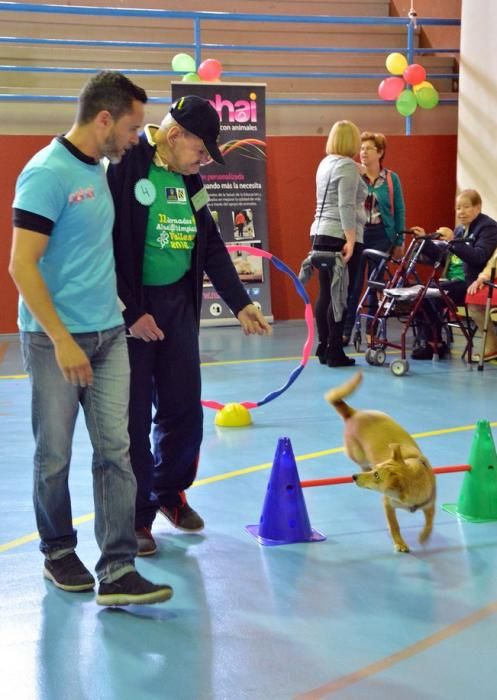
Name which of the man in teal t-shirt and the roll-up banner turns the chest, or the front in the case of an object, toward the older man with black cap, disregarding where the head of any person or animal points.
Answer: the roll-up banner

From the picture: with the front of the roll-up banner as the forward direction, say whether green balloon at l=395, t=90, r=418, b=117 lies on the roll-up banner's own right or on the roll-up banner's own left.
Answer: on the roll-up banner's own left

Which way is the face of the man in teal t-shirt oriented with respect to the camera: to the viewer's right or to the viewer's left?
to the viewer's right

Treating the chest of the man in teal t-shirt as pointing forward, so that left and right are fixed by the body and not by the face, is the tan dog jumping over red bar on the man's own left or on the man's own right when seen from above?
on the man's own left

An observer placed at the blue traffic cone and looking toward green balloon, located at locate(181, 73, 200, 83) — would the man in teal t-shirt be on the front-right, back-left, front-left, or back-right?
back-left

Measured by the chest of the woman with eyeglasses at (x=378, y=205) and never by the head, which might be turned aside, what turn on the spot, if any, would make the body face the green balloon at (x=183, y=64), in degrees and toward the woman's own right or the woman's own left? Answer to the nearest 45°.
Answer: approximately 90° to the woman's own right

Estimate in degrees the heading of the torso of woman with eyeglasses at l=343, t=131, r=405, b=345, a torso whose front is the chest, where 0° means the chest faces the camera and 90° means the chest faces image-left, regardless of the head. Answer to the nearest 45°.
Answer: approximately 45°

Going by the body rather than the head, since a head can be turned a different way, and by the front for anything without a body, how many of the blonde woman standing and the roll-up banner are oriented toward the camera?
1

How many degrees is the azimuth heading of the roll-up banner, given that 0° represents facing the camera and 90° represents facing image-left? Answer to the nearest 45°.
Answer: approximately 0°

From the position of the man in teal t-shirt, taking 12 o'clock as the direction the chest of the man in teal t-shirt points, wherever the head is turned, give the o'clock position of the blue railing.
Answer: The blue railing is roughly at 8 o'clock from the man in teal t-shirt.
